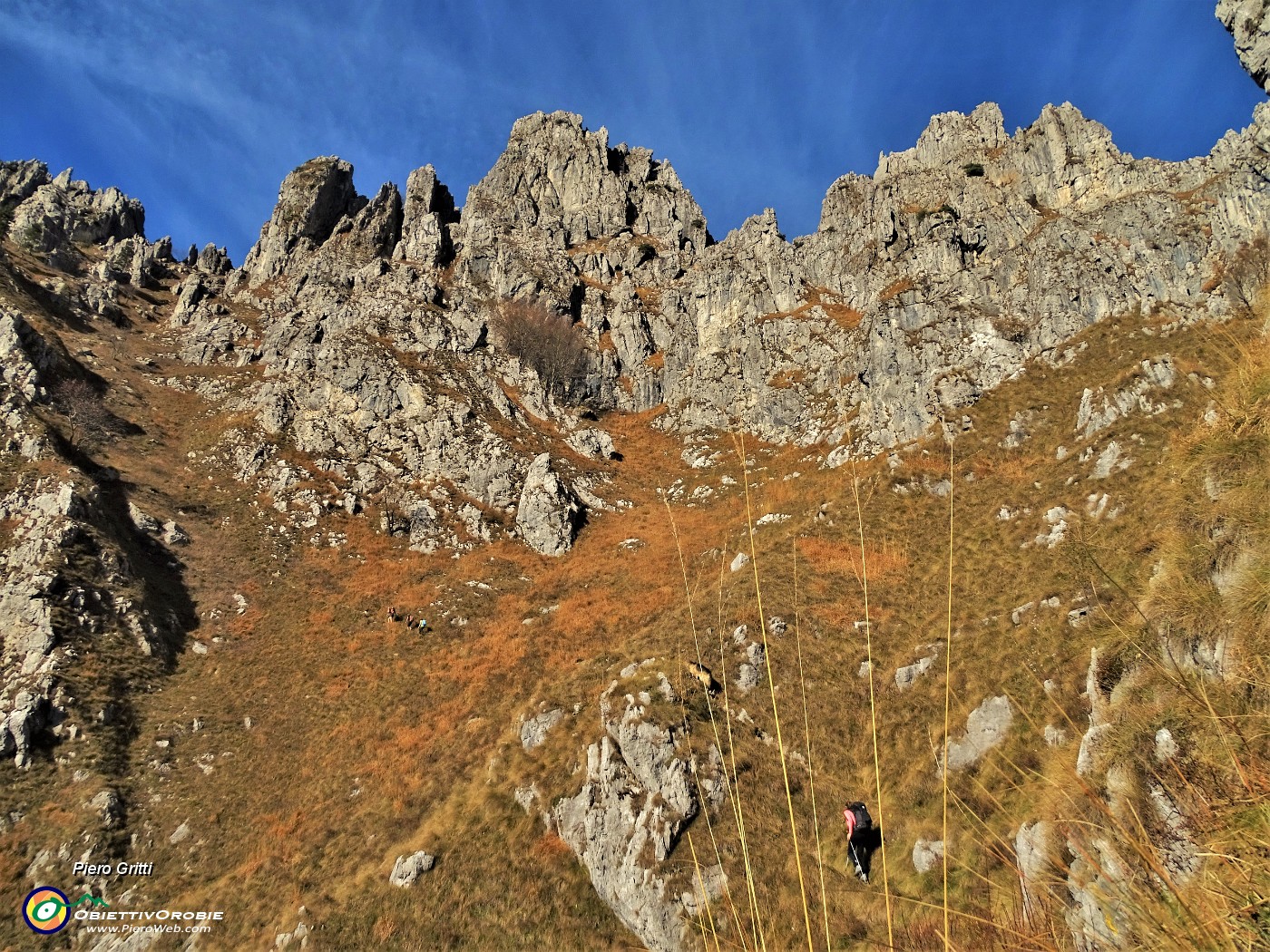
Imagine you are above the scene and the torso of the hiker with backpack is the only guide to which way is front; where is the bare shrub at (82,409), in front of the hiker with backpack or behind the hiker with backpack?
in front

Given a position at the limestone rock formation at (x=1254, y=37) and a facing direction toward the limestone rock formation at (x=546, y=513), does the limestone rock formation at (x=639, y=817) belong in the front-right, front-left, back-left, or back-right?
front-left

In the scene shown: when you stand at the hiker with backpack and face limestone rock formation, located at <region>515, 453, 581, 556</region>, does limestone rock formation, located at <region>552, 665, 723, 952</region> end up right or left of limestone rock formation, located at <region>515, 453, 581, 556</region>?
left

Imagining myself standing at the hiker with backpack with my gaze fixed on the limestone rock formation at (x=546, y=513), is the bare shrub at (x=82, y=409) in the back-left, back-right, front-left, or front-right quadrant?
front-left

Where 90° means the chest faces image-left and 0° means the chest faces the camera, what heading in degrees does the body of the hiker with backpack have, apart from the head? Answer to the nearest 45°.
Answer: approximately 135°

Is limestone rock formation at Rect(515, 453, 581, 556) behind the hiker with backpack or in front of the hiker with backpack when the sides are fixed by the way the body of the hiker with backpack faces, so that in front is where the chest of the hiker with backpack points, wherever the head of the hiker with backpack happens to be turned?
in front
